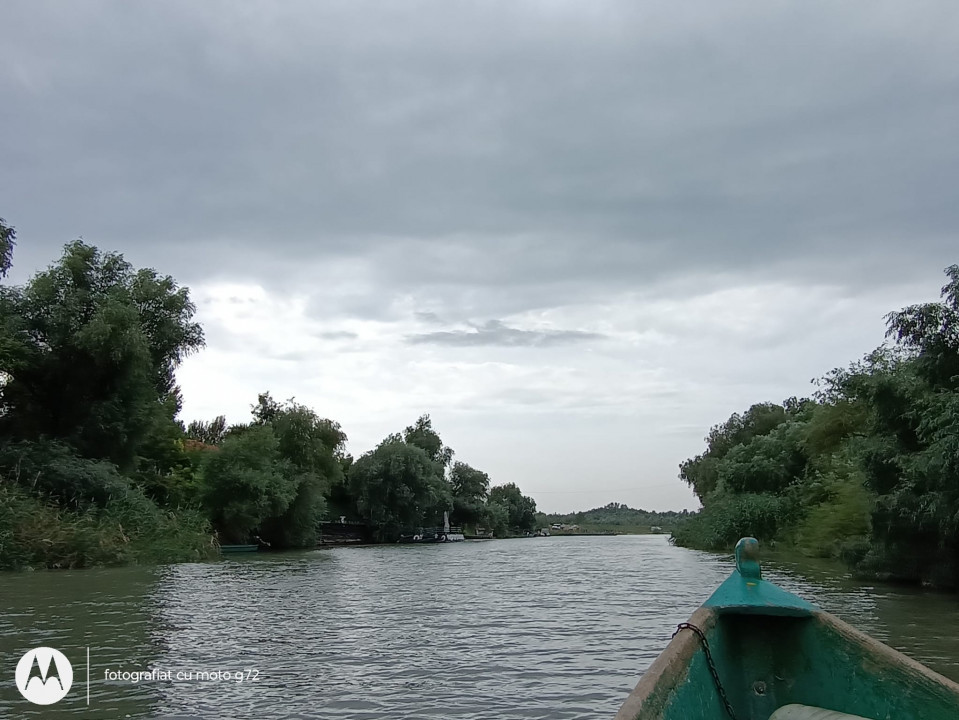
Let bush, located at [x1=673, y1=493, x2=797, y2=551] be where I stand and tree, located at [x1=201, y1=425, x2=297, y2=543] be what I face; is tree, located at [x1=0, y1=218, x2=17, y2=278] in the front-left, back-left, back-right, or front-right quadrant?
front-left

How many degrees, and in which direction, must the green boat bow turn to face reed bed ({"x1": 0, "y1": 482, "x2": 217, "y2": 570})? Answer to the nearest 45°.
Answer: approximately 45° to its left

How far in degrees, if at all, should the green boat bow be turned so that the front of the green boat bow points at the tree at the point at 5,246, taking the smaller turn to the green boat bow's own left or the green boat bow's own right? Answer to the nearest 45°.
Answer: approximately 45° to the green boat bow's own left

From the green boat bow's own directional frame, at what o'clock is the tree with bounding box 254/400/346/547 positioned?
The tree is roughly at 11 o'clock from the green boat bow.

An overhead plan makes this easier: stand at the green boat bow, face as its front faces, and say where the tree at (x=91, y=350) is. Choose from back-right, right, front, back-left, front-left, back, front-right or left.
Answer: front-left

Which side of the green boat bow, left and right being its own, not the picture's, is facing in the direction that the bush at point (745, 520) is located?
front

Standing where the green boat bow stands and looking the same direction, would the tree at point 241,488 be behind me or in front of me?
in front

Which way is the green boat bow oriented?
away from the camera

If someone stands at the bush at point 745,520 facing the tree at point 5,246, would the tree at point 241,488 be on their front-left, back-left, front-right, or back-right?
front-right

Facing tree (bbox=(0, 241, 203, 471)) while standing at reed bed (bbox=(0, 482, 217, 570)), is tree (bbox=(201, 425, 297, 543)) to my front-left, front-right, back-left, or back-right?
front-right

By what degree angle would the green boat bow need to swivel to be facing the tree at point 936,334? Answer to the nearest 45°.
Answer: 0° — it already faces it
